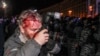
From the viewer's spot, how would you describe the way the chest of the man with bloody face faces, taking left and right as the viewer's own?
facing the viewer and to the right of the viewer
